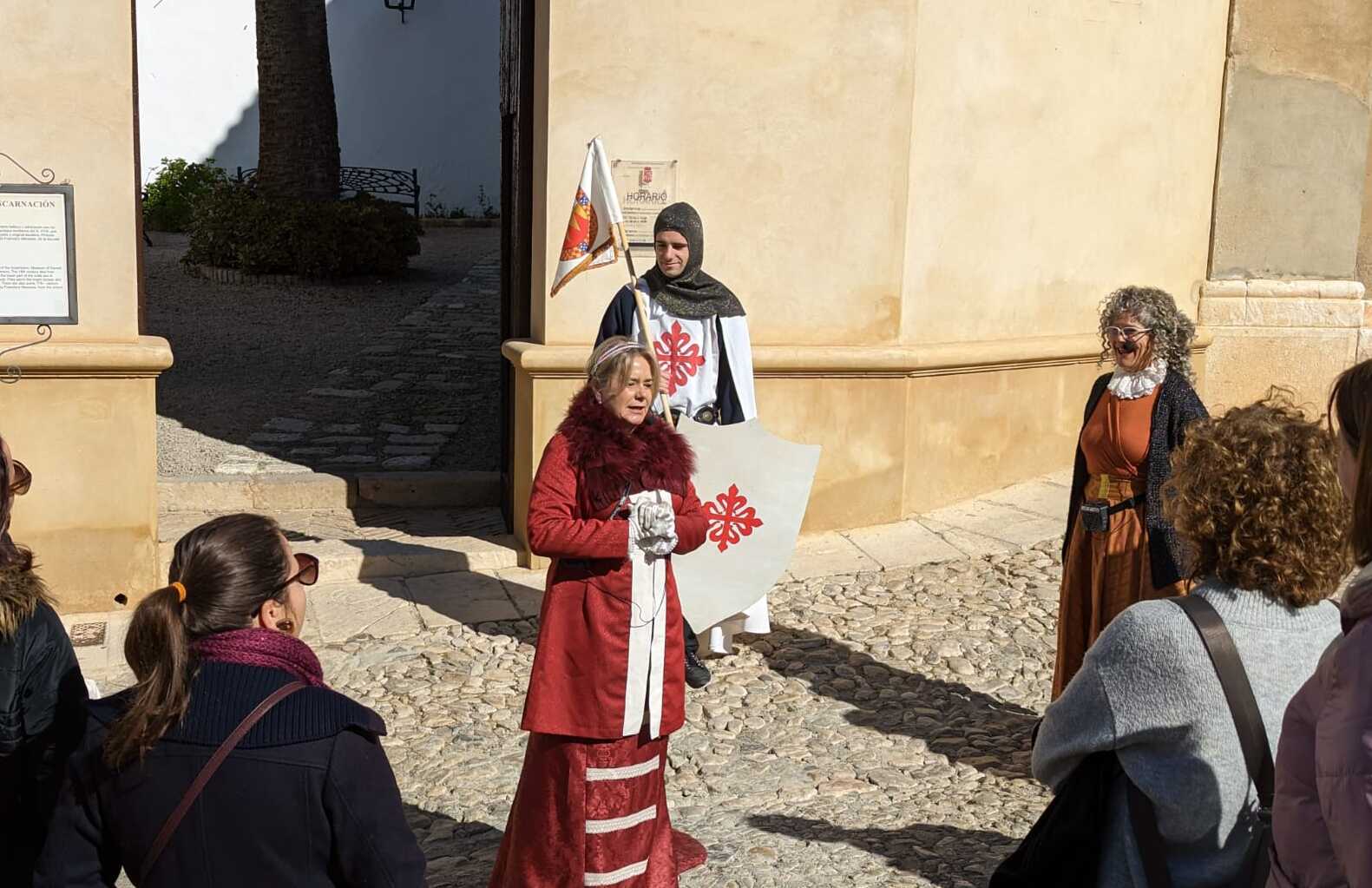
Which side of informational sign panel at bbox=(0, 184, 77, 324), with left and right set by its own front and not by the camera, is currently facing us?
front

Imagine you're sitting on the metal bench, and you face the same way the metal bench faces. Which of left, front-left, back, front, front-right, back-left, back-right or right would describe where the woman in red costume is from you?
front

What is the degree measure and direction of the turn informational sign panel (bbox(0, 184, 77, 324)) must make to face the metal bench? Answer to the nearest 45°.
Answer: approximately 180°

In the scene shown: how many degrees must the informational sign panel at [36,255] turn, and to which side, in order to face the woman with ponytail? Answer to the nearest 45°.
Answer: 0° — it already faces them

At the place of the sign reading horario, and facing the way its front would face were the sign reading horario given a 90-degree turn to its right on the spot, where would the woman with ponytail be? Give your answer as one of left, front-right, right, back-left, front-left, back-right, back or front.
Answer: left

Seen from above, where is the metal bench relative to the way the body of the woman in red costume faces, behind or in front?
behind

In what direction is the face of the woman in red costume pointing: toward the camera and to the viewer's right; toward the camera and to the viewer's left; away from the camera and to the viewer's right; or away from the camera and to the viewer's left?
toward the camera and to the viewer's right

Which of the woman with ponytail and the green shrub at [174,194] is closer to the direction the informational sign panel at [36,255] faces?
the woman with ponytail

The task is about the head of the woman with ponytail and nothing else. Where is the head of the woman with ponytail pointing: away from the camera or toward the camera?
away from the camera

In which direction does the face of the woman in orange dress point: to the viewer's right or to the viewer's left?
to the viewer's left

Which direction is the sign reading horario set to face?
toward the camera

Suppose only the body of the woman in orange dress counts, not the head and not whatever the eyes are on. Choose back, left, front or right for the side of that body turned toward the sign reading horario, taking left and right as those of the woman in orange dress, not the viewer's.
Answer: right

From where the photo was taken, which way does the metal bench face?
toward the camera

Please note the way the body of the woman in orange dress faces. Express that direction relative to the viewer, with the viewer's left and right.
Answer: facing the viewer and to the left of the viewer

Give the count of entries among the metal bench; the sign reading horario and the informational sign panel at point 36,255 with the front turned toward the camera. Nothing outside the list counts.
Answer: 3

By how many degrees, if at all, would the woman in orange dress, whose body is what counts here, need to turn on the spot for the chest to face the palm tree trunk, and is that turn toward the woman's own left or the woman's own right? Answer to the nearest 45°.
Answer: approximately 90° to the woman's own right
